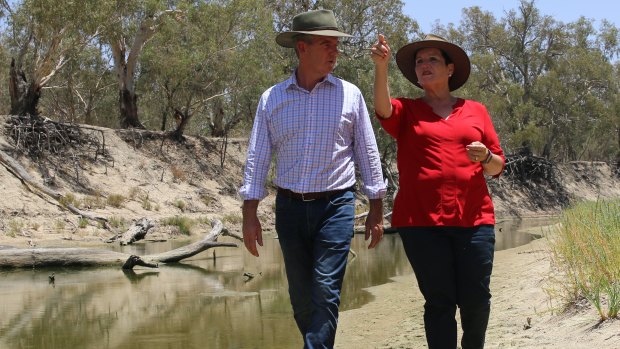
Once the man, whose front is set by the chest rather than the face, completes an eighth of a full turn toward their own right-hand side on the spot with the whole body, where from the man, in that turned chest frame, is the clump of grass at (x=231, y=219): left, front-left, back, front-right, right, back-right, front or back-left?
back-right

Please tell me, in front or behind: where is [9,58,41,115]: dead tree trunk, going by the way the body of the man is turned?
behind

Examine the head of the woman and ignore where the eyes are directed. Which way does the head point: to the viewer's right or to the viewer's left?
to the viewer's left

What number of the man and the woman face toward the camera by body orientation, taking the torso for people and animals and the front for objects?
2

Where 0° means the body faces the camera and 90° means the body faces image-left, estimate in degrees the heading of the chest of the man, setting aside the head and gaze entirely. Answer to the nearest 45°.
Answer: approximately 0°

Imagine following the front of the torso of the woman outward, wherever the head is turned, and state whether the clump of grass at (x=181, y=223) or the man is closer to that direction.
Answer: the man

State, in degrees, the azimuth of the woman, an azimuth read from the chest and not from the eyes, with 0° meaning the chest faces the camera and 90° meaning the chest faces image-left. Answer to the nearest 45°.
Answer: approximately 0°

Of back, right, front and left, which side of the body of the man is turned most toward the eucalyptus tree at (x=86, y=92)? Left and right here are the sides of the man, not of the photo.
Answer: back
